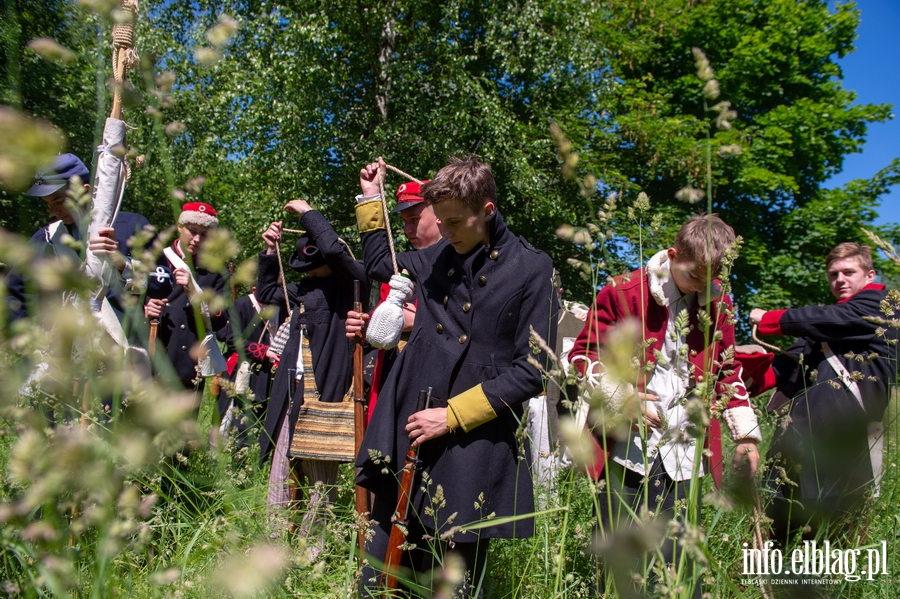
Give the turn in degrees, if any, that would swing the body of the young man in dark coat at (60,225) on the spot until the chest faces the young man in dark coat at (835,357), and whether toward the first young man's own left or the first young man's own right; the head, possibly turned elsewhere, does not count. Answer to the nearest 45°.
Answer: approximately 135° to the first young man's own left

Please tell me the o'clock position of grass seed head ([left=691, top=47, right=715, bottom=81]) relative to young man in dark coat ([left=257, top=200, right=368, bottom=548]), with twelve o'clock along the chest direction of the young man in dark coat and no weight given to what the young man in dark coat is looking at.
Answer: The grass seed head is roughly at 10 o'clock from the young man in dark coat.

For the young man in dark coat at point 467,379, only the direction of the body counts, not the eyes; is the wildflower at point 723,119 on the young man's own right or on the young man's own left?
on the young man's own left

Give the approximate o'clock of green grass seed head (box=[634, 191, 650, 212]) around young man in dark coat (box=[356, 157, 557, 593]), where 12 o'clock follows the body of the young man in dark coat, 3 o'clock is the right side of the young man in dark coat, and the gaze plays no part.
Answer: The green grass seed head is roughly at 10 o'clock from the young man in dark coat.

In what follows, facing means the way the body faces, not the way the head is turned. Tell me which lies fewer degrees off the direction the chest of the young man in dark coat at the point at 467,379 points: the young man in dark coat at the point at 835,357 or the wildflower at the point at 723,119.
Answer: the wildflower

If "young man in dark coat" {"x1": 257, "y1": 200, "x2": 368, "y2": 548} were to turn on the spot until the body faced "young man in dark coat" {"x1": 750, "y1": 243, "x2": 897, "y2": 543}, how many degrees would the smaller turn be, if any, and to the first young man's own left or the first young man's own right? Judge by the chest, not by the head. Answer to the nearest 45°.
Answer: approximately 135° to the first young man's own left

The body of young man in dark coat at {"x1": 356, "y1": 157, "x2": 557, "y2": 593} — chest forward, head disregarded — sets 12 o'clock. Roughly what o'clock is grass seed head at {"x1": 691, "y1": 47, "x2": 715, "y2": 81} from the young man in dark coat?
The grass seed head is roughly at 10 o'clock from the young man in dark coat.

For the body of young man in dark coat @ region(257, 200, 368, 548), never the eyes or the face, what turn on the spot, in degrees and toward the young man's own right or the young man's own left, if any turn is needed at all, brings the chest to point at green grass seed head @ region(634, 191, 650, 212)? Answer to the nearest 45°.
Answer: approximately 45° to the young man's own left

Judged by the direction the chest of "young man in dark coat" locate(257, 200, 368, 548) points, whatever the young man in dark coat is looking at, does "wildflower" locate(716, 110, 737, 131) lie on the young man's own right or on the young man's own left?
on the young man's own left

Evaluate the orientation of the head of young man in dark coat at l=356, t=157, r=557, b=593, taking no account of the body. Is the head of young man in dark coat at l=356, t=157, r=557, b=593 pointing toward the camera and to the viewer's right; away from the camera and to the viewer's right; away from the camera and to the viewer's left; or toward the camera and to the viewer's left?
toward the camera and to the viewer's left

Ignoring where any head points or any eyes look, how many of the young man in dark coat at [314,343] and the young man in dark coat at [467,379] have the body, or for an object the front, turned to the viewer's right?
0

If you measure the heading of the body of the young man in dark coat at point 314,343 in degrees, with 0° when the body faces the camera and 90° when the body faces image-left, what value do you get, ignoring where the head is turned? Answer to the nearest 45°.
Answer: approximately 45°
